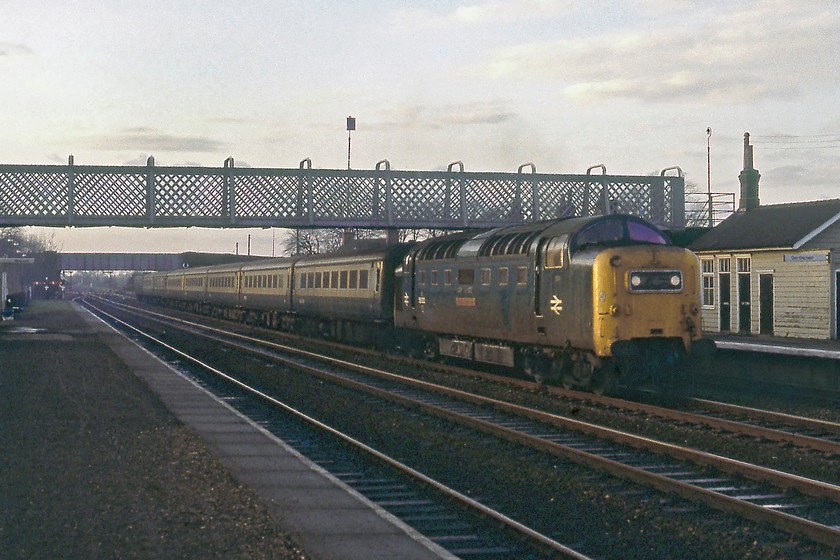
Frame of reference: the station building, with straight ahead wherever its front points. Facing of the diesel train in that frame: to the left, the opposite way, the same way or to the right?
to the left

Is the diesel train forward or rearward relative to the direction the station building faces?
forward

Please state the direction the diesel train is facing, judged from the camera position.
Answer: facing the viewer and to the right of the viewer

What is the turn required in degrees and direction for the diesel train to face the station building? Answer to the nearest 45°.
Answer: approximately 90° to its left

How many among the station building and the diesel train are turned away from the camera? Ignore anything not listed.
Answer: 0

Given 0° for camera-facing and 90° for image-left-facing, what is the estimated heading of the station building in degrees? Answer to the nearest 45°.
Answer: approximately 45°
